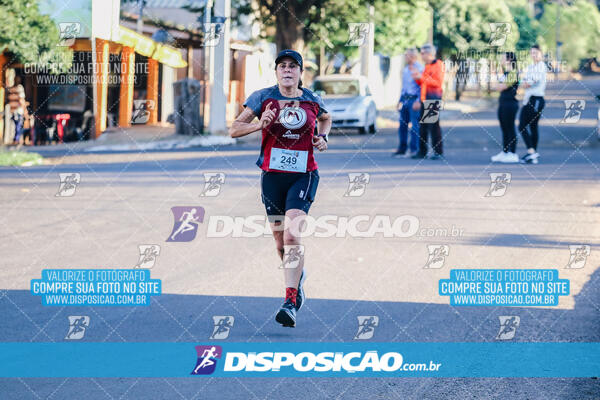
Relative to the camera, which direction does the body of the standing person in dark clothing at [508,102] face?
to the viewer's left

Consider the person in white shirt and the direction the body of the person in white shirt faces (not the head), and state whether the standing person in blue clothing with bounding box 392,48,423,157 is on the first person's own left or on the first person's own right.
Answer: on the first person's own right

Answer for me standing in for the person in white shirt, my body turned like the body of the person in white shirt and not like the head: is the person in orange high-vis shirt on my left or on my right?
on my right

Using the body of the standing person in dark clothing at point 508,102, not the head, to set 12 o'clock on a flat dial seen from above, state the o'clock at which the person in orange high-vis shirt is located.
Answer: The person in orange high-vis shirt is roughly at 12 o'clock from the standing person in dark clothing.

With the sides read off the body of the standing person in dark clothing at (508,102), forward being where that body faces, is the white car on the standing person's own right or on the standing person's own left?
on the standing person's own right

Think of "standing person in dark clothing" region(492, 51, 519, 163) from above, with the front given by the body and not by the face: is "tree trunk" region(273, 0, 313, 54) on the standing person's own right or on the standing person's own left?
on the standing person's own right

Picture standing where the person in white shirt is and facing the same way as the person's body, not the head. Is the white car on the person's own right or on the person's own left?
on the person's own right

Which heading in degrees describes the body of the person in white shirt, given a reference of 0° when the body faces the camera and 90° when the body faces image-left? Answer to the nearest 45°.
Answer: approximately 45°

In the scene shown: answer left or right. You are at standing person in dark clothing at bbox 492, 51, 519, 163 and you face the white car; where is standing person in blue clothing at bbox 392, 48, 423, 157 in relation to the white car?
left

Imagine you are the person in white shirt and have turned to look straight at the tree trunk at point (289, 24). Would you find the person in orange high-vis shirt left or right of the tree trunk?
left
